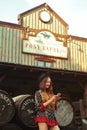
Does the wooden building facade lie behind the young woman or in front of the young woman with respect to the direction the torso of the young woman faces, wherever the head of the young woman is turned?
behind

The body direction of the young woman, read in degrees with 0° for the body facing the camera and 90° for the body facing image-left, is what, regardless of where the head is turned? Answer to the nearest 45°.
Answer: approximately 315°

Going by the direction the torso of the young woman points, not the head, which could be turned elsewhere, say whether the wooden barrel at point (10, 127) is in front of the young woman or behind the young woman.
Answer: behind

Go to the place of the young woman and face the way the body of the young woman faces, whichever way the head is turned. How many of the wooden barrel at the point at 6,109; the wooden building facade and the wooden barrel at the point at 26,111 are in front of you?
0

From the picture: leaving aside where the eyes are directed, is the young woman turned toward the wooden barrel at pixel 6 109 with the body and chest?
no

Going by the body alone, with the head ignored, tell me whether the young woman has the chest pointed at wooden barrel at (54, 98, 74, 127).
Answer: no
